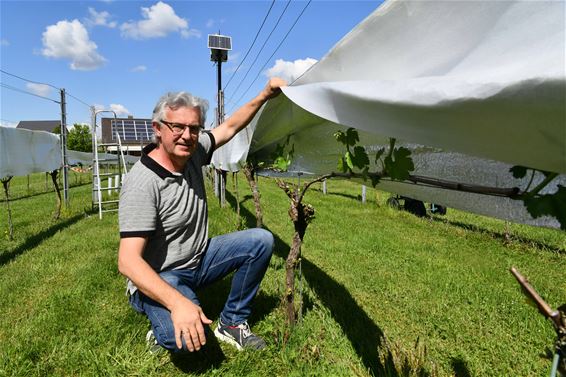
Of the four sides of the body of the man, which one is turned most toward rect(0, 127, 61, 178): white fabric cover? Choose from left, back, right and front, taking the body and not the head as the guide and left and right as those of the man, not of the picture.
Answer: back

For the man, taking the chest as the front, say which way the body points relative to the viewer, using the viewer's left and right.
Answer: facing the viewer and to the right of the viewer

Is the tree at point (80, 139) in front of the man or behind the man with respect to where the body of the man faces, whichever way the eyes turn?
behind
